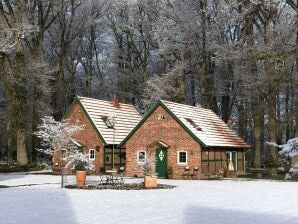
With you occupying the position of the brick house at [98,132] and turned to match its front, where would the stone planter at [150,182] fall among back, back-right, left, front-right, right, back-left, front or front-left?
front-left

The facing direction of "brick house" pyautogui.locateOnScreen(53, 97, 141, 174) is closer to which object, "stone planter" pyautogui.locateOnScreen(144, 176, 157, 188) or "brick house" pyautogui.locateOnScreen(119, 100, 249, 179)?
the stone planter

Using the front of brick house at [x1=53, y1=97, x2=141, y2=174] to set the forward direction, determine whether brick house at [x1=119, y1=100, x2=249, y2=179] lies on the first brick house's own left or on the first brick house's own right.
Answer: on the first brick house's own left

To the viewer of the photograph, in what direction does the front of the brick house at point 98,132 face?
facing the viewer and to the left of the viewer
